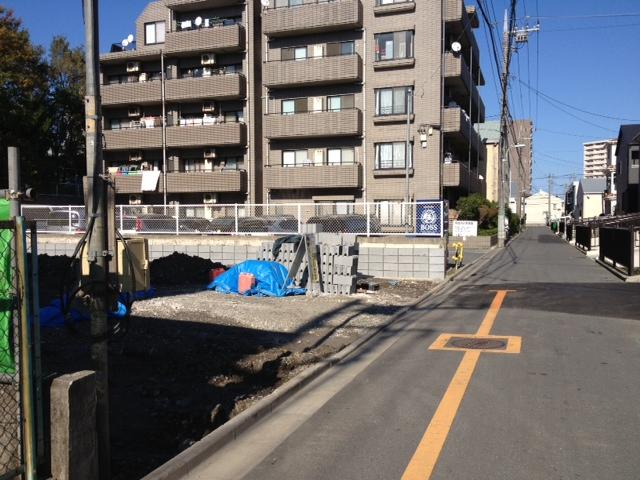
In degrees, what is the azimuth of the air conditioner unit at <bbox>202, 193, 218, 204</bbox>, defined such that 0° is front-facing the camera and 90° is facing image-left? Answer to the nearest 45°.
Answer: approximately 0°

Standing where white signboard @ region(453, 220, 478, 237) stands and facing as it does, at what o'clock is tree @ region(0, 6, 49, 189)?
The tree is roughly at 3 o'clock from the white signboard.

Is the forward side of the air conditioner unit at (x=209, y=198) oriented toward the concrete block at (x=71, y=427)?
yes

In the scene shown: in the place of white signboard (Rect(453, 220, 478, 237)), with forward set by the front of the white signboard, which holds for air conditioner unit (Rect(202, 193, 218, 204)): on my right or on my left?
on my right

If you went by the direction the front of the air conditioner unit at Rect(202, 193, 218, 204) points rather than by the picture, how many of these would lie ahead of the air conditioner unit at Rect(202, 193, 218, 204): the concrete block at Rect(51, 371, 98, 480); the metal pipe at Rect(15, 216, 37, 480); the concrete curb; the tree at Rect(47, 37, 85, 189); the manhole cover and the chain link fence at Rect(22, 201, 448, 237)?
5

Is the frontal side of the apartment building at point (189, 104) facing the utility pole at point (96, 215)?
yes

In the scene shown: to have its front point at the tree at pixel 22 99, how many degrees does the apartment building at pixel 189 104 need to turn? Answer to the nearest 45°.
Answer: approximately 90° to its right

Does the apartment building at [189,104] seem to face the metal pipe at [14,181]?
yes
